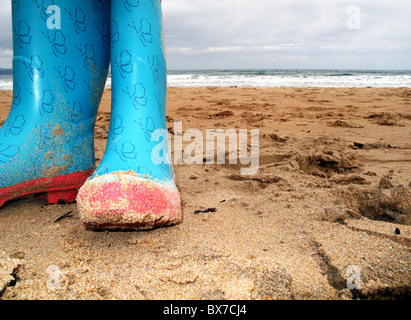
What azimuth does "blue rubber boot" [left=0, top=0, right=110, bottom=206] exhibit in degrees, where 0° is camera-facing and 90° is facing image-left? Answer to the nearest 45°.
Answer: approximately 90°
